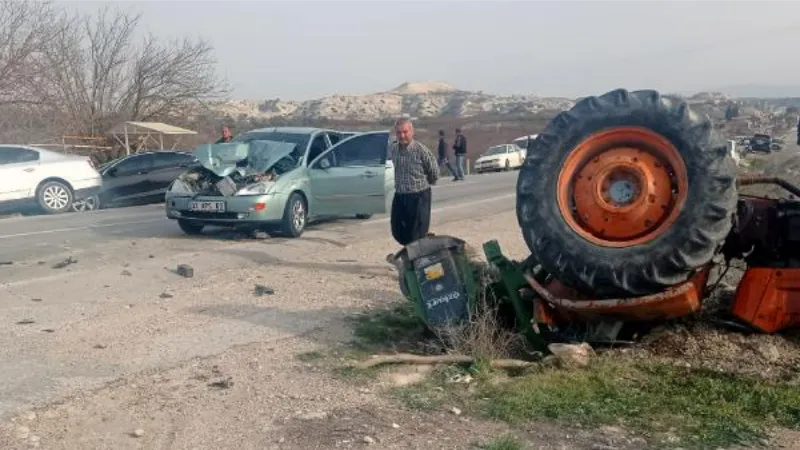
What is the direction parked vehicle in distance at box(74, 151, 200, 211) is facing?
to the viewer's left

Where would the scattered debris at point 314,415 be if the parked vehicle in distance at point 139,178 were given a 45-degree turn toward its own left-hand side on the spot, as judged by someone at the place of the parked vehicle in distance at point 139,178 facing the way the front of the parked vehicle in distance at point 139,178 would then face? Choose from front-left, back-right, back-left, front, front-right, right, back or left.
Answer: front-left

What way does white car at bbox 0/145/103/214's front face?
to the viewer's left

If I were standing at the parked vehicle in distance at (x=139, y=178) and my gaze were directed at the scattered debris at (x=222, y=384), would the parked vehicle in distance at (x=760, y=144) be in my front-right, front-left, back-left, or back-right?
back-left

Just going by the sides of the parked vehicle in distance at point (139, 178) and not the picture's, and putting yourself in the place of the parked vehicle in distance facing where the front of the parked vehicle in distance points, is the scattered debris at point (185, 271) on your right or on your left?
on your left

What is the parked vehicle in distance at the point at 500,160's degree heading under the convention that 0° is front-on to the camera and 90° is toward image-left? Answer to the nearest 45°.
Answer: approximately 45°

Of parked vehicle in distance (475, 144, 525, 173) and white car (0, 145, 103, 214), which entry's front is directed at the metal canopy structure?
the parked vehicle in distance

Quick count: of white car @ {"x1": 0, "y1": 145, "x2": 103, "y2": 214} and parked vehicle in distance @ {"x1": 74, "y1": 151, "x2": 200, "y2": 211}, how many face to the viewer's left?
2
